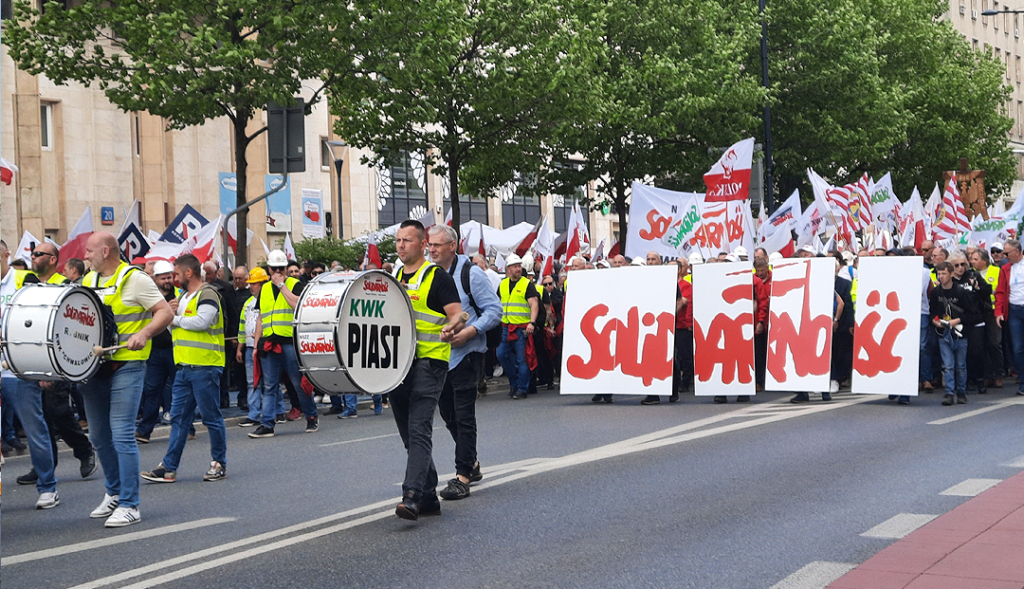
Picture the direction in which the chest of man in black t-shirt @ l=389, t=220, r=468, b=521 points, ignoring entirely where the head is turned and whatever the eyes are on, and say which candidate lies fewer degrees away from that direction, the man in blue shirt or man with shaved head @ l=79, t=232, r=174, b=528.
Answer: the man with shaved head

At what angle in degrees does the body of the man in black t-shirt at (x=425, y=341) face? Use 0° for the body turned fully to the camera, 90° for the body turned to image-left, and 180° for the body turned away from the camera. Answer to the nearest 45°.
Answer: approximately 45°

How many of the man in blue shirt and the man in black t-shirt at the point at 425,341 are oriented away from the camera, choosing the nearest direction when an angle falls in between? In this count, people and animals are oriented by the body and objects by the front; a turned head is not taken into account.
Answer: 0

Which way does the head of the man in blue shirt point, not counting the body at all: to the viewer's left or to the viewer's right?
to the viewer's left

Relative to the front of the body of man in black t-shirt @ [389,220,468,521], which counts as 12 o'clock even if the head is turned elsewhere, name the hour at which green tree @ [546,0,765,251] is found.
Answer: The green tree is roughly at 5 o'clock from the man in black t-shirt.

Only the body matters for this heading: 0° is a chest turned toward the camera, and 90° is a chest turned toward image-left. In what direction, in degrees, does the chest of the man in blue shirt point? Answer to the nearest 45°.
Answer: approximately 45°

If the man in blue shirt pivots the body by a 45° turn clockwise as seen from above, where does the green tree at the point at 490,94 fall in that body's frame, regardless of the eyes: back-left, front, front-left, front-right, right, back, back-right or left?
right

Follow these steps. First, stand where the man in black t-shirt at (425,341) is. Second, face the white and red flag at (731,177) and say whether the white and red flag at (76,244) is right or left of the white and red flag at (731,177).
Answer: left

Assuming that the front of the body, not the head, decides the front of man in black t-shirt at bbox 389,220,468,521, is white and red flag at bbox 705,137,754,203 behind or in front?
behind
